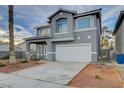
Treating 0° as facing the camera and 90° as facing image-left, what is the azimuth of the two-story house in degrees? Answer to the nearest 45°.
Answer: approximately 45°
